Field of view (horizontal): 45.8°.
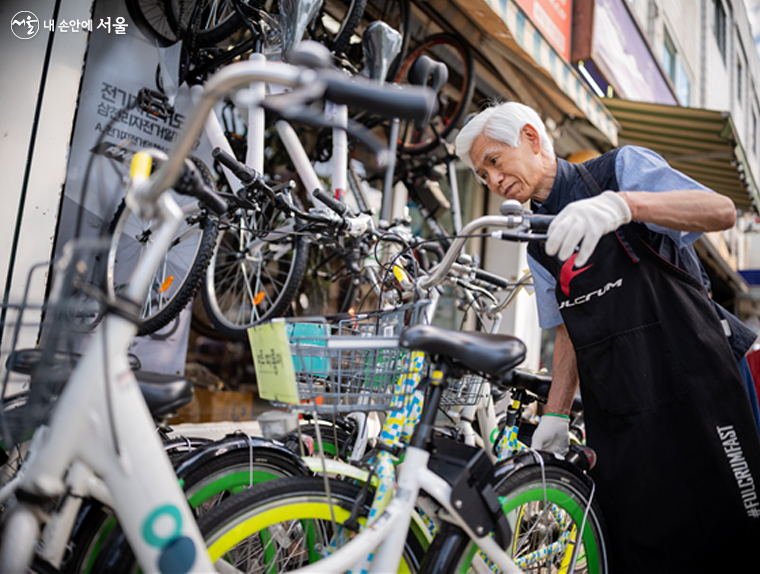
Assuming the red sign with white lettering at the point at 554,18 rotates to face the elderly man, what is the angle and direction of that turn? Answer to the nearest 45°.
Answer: approximately 45° to its right

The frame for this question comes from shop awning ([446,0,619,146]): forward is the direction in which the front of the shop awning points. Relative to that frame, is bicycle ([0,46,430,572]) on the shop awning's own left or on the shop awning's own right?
on the shop awning's own right

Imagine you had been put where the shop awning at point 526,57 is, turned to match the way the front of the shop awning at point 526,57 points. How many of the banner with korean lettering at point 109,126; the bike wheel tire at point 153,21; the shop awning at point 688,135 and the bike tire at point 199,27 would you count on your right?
3

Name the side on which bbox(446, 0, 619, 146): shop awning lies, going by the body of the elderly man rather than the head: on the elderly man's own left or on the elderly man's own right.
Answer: on the elderly man's own right

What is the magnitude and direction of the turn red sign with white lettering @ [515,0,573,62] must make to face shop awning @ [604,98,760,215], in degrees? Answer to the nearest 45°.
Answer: approximately 90° to its left

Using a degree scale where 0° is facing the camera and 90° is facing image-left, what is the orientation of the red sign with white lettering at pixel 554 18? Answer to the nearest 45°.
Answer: approximately 315°

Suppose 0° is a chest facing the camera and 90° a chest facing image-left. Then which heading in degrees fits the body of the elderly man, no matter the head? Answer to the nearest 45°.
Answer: approximately 45°
